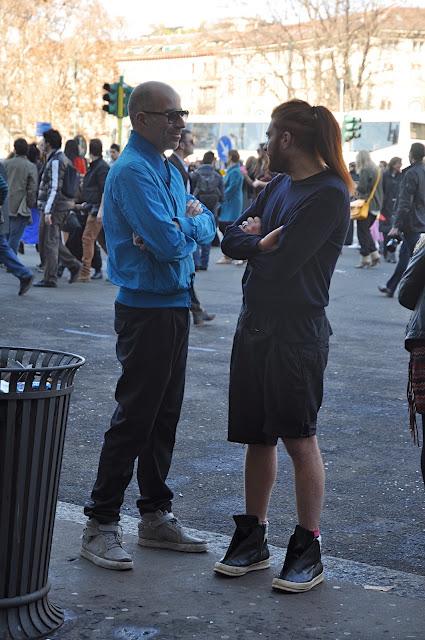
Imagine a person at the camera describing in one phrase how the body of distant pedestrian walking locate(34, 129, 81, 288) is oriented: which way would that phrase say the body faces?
to the viewer's left

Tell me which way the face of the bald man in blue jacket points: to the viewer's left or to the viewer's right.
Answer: to the viewer's right

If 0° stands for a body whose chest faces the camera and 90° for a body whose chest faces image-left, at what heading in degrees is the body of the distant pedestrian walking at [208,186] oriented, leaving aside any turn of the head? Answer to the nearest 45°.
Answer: approximately 180°

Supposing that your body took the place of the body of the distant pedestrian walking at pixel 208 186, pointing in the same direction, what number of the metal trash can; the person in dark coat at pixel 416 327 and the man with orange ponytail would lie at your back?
3

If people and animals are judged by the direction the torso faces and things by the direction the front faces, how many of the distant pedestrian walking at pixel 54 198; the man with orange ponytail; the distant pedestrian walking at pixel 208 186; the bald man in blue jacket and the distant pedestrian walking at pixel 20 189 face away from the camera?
2

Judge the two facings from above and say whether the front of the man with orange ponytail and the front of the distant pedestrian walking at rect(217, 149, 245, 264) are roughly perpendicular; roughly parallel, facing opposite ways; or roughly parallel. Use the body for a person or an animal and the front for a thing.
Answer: roughly perpendicular

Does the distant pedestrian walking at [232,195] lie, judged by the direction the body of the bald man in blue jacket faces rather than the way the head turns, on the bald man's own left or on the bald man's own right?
on the bald man's own left

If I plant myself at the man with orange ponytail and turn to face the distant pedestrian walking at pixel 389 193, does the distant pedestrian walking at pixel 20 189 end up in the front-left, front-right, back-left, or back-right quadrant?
front-left

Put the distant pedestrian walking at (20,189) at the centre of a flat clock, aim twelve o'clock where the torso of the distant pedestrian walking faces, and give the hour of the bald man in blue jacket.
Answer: The bald man in blue jacket is roughly at 6 o'clock from the distant pedestrian walking.

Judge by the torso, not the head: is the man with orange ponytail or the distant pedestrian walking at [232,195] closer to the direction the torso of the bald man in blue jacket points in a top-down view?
the man with orange ponytail

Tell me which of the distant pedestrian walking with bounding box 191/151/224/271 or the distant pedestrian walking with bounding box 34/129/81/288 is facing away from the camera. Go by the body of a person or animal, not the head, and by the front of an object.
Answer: the distant pedestrian walking with bounding box 191/151/224/271

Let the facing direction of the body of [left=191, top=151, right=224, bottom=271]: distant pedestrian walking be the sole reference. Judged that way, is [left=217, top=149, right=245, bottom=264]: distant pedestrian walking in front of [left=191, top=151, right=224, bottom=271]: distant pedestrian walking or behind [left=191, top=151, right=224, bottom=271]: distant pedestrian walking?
in front

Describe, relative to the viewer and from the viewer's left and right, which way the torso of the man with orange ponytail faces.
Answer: facing the viewer and to the left of the viewer

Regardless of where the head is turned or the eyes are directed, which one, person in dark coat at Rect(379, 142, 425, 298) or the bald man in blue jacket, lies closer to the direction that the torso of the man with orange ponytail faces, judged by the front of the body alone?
the bald man in blue jacket

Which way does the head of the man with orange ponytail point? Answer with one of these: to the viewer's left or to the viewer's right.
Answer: to the viewer's left

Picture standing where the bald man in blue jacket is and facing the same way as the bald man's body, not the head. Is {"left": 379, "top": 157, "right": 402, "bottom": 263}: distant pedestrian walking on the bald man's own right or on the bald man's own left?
on the bald man's own left

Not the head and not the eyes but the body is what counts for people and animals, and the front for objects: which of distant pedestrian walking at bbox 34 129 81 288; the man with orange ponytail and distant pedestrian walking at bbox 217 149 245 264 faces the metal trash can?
the man with orange ponytail
